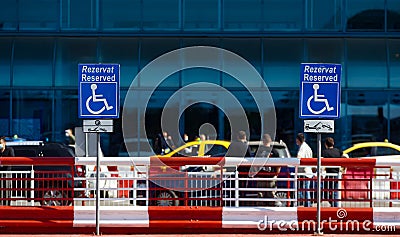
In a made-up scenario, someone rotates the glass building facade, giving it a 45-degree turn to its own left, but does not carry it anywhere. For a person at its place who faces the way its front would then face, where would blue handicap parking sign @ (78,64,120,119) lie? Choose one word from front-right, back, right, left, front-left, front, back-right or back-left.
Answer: front-right

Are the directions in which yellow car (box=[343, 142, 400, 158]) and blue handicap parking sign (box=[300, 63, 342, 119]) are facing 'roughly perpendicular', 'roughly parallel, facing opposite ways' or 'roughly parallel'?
roughly perpendicular

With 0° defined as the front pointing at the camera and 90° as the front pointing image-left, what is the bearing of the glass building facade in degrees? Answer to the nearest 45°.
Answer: approximately 0°

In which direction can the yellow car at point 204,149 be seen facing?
to the viewer's left

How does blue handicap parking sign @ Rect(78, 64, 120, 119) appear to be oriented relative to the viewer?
toward the camera

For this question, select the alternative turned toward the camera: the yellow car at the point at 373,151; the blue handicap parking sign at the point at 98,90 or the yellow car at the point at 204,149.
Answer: the blue handicap parking sign

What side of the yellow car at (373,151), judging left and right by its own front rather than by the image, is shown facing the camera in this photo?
left

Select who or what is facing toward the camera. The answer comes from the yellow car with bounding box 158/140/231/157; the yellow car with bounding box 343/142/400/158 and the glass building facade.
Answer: the glass building facade

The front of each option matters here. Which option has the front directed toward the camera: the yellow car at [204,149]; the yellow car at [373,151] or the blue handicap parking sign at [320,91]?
the blue handicap parking sign

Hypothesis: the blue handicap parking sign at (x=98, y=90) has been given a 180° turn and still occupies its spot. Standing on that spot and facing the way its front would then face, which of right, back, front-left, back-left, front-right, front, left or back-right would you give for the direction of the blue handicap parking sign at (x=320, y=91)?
right

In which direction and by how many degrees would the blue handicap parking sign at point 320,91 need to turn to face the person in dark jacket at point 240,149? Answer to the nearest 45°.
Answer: approximately 135° to its right

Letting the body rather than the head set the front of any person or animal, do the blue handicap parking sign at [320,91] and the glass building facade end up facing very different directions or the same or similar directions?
same or similar directions

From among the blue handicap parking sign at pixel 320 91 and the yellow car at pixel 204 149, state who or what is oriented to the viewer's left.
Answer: the yellow car

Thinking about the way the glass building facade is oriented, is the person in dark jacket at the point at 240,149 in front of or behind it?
in front
